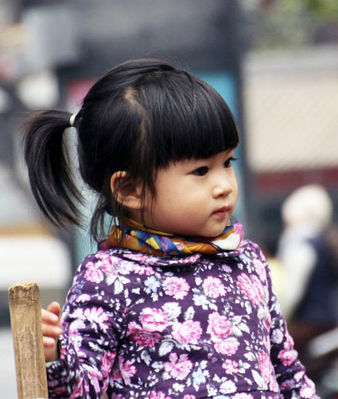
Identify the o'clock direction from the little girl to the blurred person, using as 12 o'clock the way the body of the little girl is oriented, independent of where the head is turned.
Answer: The blurred person is roughly at 8 o'clock from the little girl.

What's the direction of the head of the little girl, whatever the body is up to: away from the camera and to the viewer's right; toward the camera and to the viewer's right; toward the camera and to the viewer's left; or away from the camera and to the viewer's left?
toward the camera and to the viewer's right

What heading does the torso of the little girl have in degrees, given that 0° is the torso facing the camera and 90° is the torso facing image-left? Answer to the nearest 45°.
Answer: approximately 315°
